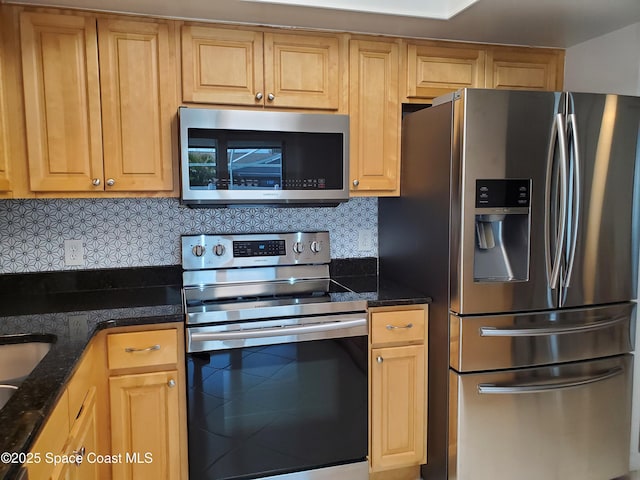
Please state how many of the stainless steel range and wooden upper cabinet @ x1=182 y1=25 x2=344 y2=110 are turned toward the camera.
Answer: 2

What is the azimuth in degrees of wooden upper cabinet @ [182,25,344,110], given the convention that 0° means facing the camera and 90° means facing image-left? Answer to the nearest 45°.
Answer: approximately 0°

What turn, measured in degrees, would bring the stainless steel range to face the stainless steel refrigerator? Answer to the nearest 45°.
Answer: approximately 90° to its left

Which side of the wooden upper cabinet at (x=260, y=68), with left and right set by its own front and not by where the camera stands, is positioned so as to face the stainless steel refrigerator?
left

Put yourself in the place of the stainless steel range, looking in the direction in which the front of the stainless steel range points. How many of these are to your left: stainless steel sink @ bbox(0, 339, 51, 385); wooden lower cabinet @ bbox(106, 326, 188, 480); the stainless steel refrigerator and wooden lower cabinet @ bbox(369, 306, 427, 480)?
2

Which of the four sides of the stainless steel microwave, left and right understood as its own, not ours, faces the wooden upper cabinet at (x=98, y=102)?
right

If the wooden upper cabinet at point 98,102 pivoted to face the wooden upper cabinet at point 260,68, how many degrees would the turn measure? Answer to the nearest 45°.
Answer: approximately 90° to its left

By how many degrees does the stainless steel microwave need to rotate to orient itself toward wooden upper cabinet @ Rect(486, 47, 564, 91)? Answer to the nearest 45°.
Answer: approximately 90° to its left
